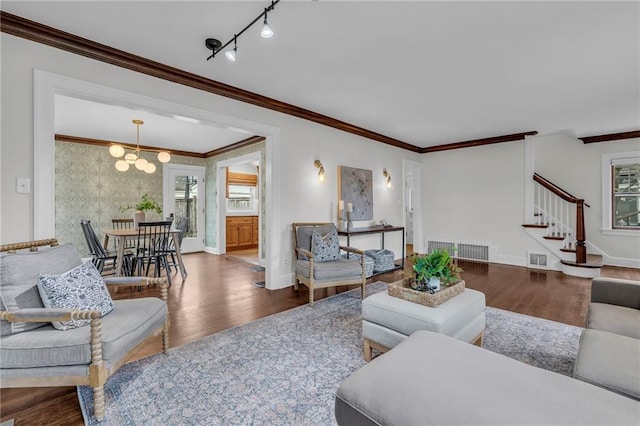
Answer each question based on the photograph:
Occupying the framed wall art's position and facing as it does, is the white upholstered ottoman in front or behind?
in front

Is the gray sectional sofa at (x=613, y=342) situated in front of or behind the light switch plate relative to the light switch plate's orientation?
in front

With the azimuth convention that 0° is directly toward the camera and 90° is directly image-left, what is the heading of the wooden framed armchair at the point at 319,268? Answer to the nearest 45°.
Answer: approximately 315°

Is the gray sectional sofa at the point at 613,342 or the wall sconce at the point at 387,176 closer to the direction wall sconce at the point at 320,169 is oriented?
the gray sectional sofa

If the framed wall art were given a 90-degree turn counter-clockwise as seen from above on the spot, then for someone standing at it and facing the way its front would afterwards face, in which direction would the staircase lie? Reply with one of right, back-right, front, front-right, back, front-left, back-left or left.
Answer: front-right

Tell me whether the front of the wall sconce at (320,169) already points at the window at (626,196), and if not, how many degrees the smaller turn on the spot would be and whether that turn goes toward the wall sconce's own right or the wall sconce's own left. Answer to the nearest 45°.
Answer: approximately 45° to the wall sconce's own left

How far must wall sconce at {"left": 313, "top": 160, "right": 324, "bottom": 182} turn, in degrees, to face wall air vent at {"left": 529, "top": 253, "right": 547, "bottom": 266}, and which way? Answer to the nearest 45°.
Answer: approximately 45° to its left

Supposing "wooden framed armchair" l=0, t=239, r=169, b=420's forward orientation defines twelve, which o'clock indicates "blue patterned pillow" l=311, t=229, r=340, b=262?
The blue patterned pillow is roughly at 10 o'clock from the wooden framed armchair.

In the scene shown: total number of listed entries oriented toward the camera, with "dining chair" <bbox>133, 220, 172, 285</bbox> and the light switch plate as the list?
1

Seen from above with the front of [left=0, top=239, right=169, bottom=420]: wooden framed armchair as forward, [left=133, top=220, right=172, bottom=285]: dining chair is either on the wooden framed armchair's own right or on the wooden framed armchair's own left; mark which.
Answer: on the wooden framed armchair's own left

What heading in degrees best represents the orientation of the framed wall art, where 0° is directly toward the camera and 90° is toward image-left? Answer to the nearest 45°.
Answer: approximately 315°

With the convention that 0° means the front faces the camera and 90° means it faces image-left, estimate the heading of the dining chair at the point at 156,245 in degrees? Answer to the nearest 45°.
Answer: approximately 135°

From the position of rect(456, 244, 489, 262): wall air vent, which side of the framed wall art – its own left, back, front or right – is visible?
left

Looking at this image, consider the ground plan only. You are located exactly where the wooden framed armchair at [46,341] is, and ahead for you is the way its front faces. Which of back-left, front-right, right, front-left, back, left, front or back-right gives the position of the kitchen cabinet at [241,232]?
left

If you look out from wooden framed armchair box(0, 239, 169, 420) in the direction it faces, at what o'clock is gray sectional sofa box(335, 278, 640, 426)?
The gray sectional sofa is roughly at 12 o'clock from the wooden framed armchair.

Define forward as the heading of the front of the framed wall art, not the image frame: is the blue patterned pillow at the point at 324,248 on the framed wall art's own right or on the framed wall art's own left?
on the framed wall art's own right
